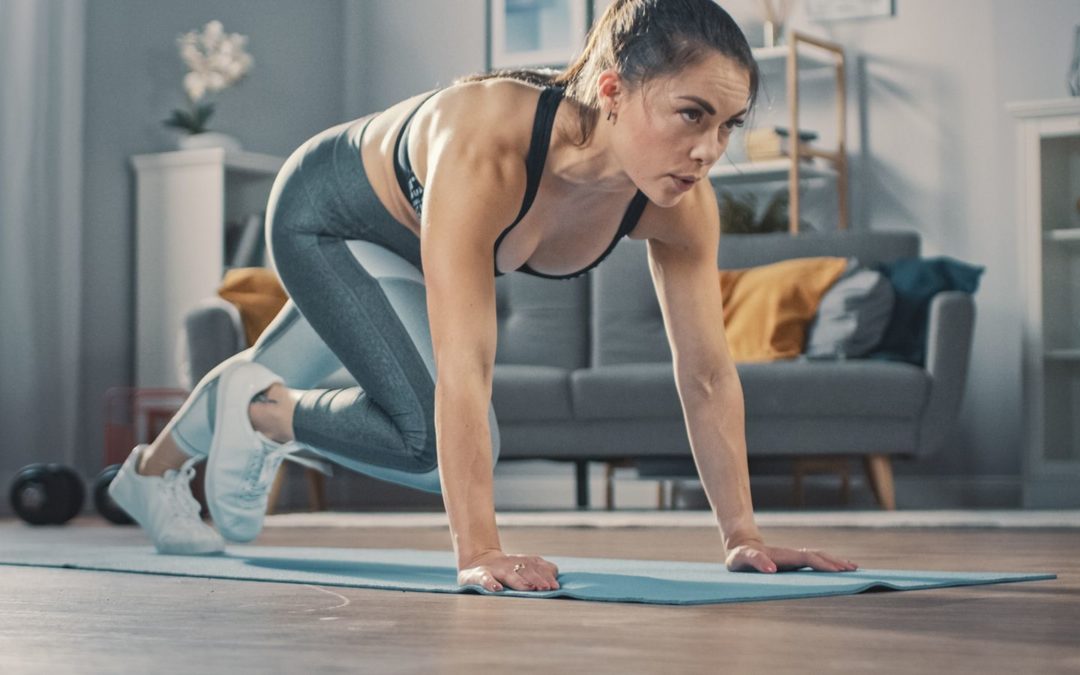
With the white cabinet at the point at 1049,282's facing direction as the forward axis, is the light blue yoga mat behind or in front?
in front

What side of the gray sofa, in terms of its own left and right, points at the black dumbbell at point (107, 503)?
right

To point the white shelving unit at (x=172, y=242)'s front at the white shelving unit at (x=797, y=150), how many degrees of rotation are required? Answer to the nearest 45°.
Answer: approximately 45° to its left

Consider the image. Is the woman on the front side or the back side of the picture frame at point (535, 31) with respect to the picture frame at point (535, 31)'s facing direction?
on the front side

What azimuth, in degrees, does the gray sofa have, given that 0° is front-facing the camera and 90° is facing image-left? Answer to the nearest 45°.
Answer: approximately 0°

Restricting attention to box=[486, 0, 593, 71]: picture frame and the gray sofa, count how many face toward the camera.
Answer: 2

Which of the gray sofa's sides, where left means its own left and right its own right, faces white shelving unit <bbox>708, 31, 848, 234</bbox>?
back

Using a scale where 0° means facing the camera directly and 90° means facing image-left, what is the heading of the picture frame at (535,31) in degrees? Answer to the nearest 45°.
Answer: approximately 0°
